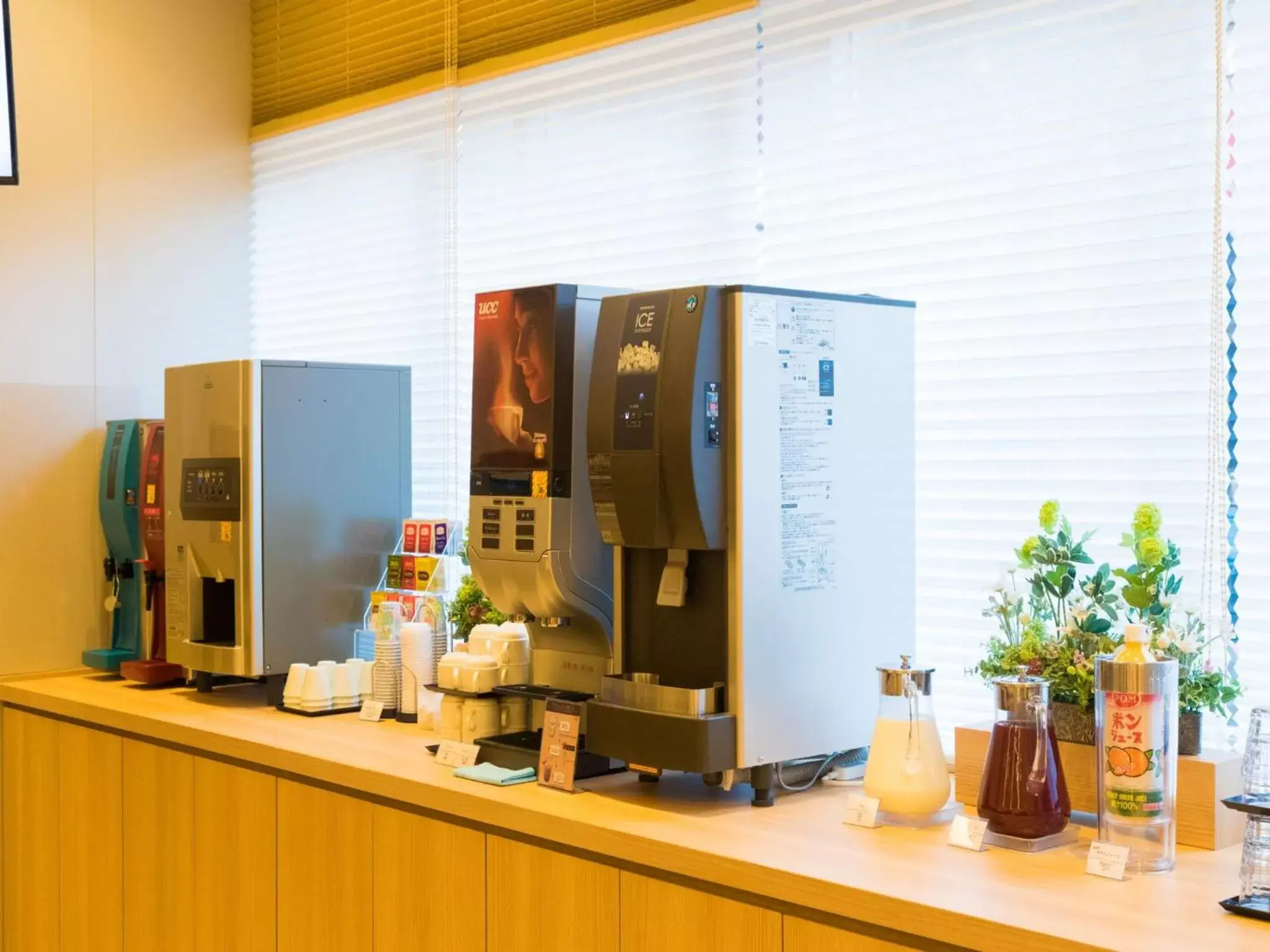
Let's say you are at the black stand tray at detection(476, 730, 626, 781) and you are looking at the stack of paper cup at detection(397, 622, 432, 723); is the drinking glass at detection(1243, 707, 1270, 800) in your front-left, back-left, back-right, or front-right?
back-right

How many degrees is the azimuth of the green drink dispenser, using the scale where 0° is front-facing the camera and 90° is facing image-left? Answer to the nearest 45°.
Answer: approximately 45°

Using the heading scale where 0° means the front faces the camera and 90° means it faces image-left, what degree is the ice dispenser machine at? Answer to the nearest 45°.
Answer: approximately 45°

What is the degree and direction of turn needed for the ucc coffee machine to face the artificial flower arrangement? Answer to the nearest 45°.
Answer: approximately 90° to its left

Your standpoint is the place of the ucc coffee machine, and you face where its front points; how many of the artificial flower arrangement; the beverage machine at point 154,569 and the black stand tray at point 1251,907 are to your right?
1

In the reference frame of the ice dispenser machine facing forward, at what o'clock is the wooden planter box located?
The wooden planter box is roughly at 8 o'clock from the ice dispenser machine.

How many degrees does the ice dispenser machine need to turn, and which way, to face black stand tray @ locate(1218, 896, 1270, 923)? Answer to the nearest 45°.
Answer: approximately 90° to its left
